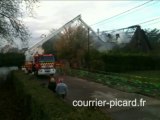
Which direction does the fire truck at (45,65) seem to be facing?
toward the camera
